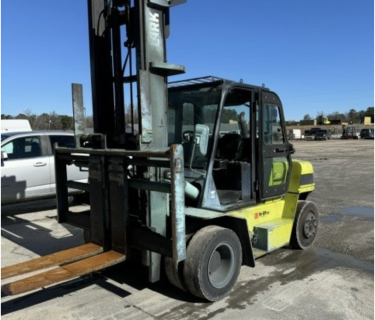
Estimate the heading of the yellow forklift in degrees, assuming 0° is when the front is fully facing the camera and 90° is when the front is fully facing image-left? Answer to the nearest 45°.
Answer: approximately 45°

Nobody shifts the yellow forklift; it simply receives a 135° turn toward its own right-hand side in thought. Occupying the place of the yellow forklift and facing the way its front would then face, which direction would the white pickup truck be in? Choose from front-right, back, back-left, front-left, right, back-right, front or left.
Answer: front-left
